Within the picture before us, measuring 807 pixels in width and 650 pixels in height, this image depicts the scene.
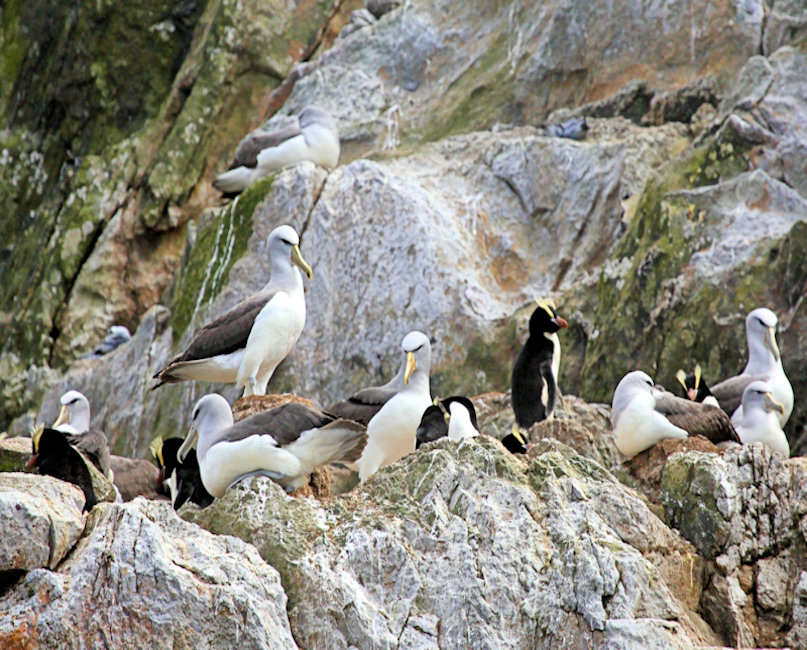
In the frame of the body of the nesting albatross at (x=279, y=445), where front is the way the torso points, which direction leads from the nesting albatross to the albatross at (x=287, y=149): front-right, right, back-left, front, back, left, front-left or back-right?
right

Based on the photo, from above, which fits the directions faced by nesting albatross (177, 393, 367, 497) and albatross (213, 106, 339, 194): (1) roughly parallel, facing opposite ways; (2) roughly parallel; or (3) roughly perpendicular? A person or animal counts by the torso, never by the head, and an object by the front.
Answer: roughly parallel, facing opposite ways

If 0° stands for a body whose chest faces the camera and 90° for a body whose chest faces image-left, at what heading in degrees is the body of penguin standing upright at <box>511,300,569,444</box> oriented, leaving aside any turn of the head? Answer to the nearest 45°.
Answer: approximately 270°

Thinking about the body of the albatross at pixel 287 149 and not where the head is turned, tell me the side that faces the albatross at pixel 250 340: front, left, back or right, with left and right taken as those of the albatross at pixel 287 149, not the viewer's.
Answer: right

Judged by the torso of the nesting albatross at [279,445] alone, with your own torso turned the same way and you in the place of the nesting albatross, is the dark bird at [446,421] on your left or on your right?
on your right

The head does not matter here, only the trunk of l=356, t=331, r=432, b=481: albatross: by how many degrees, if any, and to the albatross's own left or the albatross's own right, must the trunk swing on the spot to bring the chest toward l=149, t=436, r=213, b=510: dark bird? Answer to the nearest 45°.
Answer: approximately 135° to the albatross's own right

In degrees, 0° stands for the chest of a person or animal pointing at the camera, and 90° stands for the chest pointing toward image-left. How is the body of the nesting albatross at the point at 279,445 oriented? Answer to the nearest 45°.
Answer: approximately 90°

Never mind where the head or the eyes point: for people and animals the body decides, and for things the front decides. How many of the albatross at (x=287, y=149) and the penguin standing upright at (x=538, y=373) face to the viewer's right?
2

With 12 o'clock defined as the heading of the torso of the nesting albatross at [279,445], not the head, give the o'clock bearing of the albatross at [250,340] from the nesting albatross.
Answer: The albatross is roughly at 3 o'clock from the nesting albatross.

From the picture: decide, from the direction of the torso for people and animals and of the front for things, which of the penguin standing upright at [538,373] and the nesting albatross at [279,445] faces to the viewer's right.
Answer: the penguin standing upright

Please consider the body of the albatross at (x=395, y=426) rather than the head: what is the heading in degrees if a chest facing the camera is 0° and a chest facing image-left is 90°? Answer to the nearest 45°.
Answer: approximately 315°

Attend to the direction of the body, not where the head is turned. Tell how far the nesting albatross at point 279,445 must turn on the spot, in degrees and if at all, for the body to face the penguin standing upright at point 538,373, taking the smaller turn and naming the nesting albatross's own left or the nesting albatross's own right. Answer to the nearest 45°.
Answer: approximately 135° to the nesting albatross's own right

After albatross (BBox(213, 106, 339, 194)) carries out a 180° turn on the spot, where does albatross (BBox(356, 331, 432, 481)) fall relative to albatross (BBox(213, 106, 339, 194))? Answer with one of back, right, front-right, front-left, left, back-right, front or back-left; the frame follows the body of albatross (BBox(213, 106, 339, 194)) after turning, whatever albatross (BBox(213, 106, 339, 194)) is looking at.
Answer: left

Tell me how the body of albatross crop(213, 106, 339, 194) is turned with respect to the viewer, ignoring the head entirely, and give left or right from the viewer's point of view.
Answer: facing to the right of the viewer

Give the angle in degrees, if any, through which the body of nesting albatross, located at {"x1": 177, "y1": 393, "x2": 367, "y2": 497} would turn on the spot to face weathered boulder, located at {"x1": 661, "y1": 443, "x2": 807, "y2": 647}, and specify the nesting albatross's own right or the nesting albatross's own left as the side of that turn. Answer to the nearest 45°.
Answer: approximately 180°

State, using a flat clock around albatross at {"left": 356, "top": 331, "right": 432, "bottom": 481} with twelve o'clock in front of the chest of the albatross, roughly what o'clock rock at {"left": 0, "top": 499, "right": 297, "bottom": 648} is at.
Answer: The rock is roughly at 2 o'clock from the albatross.

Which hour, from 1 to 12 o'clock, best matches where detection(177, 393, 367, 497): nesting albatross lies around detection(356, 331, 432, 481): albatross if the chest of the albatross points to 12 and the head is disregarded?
The nesting albatross is roughly at 2 o'clock from the albatross.

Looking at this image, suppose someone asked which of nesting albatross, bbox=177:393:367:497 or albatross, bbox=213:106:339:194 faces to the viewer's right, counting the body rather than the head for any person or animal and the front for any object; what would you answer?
the albatross

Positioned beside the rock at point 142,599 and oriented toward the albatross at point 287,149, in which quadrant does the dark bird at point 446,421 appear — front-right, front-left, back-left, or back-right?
front-right
